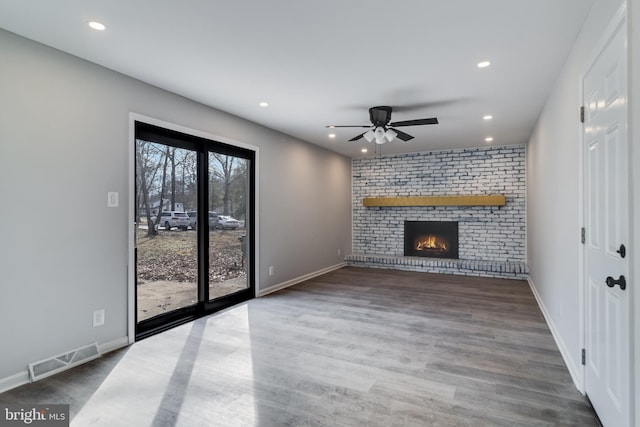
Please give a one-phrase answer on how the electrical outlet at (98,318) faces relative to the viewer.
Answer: facing the viewer and to the right of the viewer

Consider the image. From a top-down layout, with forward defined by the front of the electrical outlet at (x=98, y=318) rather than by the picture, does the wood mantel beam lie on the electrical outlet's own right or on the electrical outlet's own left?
on the electrical outlet's own left

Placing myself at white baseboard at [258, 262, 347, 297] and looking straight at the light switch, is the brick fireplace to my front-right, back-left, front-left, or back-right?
back-left

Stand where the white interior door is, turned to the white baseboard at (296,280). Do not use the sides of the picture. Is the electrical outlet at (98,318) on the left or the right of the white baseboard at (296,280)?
left

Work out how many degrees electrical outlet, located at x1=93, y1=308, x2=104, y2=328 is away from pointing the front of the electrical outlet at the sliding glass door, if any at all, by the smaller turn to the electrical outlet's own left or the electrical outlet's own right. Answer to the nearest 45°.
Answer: approximately 90° to the electrical outlet's own left

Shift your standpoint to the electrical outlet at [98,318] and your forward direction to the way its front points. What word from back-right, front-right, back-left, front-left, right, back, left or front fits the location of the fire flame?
front-left
